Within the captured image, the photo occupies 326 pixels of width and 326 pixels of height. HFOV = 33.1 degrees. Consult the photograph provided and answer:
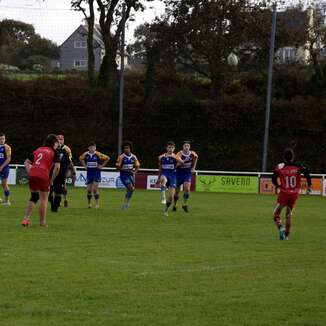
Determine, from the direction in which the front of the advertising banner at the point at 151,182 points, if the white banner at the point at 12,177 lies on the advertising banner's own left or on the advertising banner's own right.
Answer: on the advertising banner's own right

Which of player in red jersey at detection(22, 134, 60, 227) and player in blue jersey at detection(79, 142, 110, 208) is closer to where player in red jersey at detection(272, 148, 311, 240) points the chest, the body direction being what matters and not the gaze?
the player in blue jersey

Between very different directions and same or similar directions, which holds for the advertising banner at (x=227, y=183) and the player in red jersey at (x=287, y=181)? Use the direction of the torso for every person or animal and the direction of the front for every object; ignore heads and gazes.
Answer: very different directions

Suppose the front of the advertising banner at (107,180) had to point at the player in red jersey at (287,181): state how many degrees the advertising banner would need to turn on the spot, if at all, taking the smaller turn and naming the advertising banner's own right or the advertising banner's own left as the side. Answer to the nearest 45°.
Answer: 0° — it already faces them

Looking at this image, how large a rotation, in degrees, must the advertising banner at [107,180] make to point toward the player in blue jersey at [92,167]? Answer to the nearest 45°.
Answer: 0° — it already faces them

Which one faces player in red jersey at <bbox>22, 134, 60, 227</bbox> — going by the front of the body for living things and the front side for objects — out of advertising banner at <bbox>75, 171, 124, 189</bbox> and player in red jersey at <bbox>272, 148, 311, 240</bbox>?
the advertising banner

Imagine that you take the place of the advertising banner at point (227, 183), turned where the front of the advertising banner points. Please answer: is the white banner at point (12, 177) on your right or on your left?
on your right

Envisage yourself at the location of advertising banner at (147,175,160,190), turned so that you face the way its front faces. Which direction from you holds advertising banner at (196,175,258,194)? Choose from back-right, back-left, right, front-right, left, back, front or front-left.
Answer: left

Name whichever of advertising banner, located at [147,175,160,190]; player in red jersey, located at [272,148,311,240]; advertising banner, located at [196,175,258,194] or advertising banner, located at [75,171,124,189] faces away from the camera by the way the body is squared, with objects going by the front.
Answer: the player in red jersey

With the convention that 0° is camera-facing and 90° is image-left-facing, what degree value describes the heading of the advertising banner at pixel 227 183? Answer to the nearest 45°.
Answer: approximately 0°

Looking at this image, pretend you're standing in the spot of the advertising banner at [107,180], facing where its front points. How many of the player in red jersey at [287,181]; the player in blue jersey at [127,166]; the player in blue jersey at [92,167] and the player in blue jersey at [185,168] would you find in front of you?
4

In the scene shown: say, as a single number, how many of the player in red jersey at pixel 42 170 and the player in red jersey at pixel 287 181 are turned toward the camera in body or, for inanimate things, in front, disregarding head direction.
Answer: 0

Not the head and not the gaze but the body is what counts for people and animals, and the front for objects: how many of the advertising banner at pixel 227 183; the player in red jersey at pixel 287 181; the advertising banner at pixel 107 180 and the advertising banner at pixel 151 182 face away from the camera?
1

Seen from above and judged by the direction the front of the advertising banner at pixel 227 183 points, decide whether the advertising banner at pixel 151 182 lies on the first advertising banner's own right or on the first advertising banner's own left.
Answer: on the first advertising banner's own right
